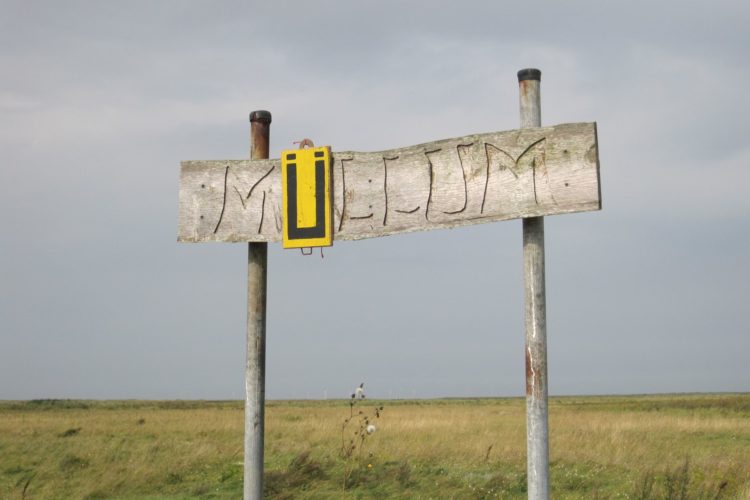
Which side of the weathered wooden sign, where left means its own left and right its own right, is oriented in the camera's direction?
front
